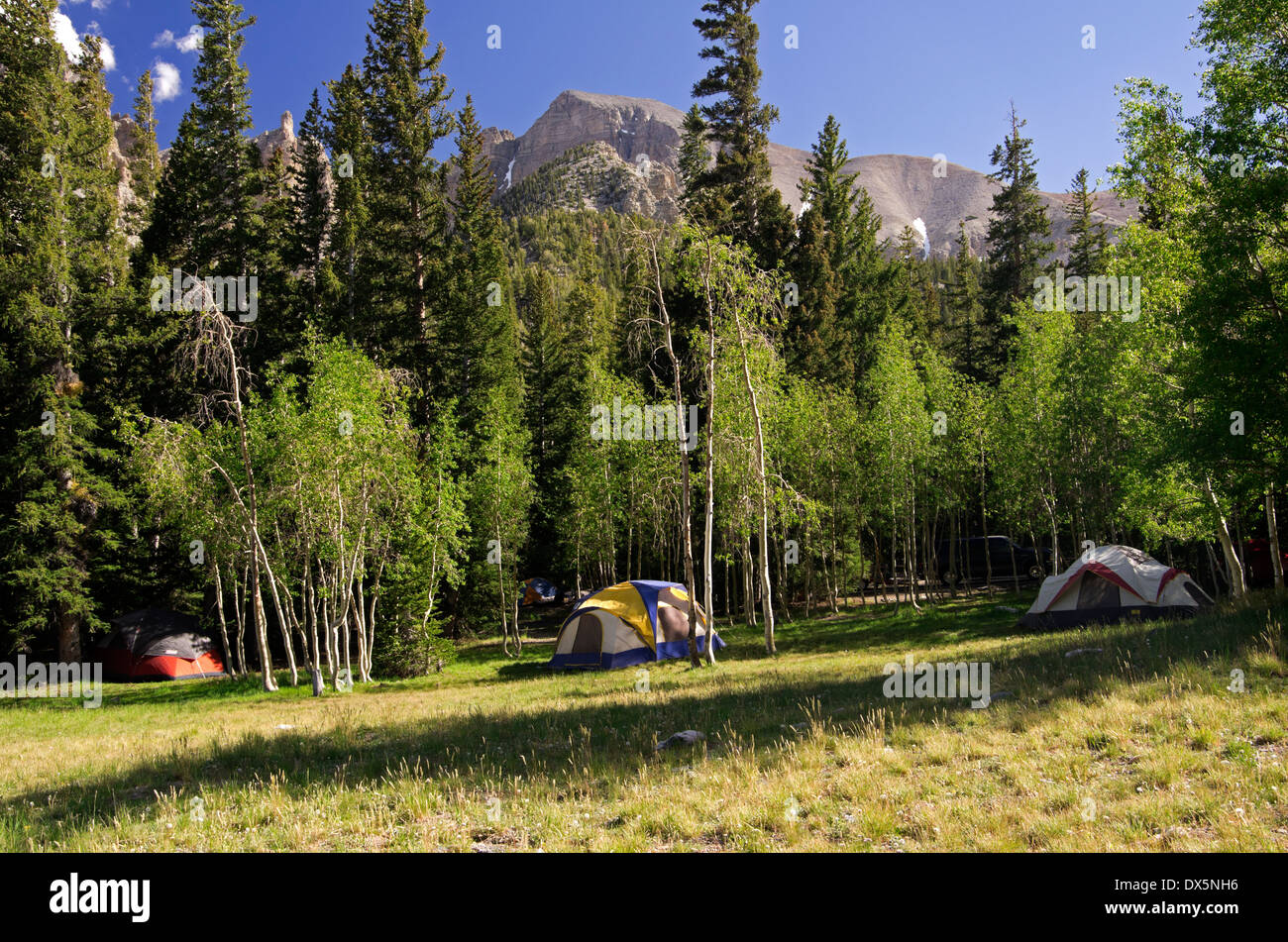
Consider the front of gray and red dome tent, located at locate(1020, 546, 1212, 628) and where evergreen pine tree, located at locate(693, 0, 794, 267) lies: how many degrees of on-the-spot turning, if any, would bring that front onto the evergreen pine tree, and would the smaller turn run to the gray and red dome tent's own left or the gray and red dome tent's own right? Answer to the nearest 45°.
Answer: approximately 135° to the gray and red dome tent's own right

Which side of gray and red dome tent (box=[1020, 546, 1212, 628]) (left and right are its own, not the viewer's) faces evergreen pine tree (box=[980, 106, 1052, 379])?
back

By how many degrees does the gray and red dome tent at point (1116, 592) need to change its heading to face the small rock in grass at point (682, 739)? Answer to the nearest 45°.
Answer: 0° — it already faces it

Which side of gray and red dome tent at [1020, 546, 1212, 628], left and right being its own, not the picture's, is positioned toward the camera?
front

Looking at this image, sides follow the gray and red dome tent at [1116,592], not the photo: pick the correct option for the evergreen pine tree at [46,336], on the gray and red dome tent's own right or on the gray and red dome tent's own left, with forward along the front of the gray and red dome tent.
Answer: on the gray and red dome tent's own right

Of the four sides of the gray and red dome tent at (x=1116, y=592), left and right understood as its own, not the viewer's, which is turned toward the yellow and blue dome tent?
right

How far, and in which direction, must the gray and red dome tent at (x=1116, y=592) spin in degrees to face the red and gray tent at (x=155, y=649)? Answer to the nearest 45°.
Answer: approximately 90° to its right

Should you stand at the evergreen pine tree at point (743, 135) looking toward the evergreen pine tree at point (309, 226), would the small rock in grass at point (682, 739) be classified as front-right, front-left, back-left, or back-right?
front-left

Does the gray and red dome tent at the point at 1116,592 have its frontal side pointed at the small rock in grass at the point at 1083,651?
yes

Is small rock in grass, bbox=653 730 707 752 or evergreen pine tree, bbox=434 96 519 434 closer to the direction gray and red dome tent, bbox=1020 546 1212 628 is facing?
the small rock in grass
